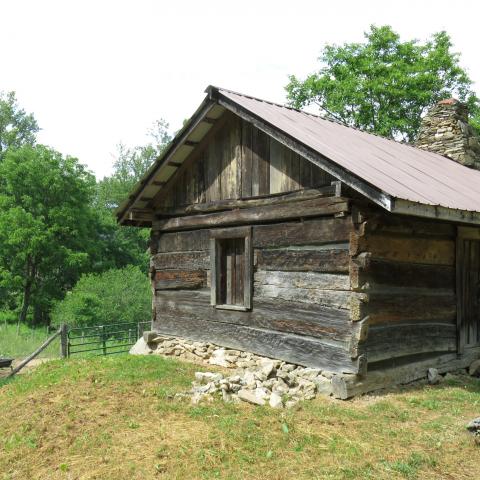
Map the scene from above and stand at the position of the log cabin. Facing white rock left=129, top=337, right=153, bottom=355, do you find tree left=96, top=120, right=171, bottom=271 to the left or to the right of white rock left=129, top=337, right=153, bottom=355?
right

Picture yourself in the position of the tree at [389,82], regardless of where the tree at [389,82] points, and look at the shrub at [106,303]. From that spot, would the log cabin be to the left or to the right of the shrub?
left

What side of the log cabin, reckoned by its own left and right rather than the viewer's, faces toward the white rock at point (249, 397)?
right

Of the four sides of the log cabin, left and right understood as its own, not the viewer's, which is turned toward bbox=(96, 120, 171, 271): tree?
back

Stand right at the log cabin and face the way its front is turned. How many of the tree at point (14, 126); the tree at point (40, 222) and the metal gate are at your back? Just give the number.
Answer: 3

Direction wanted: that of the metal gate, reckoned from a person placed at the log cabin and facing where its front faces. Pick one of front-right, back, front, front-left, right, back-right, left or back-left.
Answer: back

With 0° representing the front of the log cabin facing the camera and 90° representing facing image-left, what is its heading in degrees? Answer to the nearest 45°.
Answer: approximately 315°
